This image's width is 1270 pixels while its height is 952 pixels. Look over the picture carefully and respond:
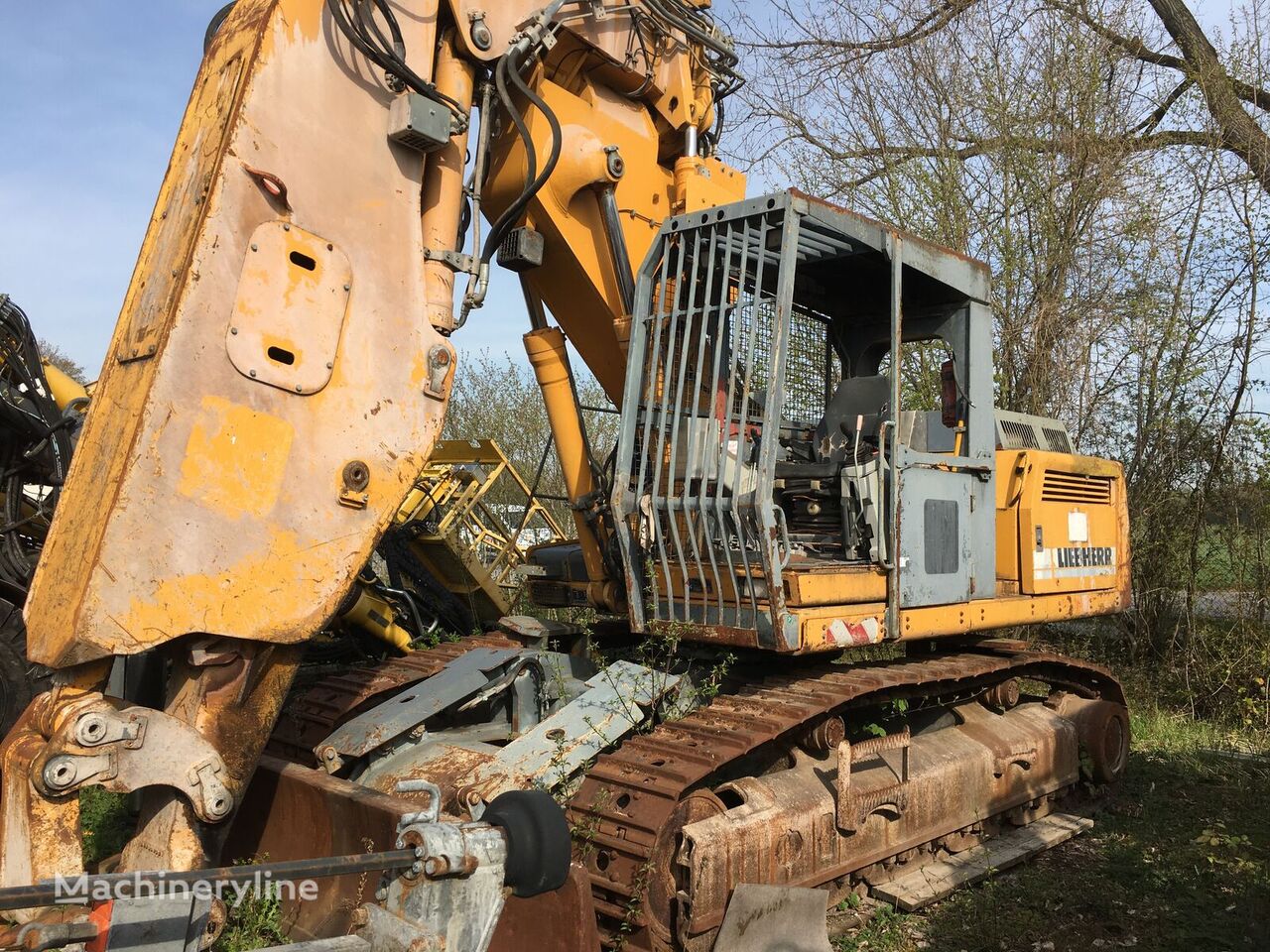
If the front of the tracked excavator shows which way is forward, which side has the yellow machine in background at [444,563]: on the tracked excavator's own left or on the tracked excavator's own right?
on the tracked excavator's own right

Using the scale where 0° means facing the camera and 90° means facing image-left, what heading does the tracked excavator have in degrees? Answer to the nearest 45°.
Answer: approximately 45°
